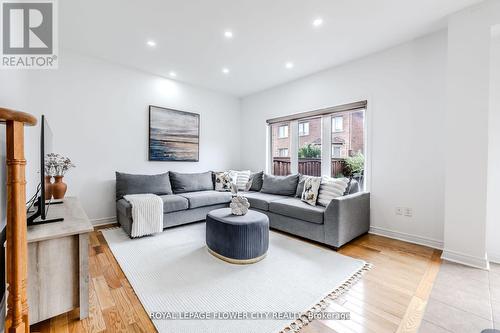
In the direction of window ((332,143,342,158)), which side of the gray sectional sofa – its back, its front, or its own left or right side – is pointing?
left

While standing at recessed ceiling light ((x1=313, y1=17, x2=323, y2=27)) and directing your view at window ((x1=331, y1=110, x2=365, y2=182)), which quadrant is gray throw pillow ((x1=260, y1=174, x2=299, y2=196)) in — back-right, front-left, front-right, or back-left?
front-left

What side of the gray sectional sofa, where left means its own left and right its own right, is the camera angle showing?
front

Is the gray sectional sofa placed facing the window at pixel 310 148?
no

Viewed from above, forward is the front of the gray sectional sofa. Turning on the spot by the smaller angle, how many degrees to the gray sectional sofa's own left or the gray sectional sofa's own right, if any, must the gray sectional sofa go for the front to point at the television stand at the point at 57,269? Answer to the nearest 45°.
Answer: approximately 45° to the gray sectional sofa's own right

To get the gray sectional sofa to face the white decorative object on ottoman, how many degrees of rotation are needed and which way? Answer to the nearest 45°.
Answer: approximately 45° to its right

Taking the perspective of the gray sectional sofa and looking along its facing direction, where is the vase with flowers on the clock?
The vase with flowers is roughly at 3 o'clock from the gray sectional sofa.
